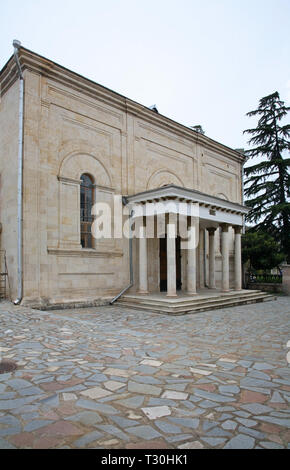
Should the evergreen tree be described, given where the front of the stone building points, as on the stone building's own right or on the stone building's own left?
on the stone building's own left

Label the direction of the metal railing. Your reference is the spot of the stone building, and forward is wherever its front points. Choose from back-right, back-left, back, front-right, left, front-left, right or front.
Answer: left

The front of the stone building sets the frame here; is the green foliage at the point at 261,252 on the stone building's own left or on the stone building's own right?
on the stone building's own left

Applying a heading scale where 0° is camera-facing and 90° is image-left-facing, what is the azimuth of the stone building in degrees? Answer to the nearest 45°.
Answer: approximately 315°
